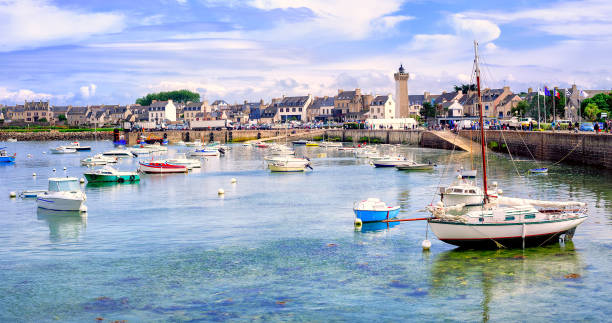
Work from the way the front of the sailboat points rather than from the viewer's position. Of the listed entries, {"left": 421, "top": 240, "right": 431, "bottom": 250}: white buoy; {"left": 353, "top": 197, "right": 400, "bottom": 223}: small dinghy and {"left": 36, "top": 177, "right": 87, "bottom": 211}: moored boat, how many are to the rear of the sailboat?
0

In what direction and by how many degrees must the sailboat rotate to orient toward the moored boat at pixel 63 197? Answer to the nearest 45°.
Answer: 0° — it already faces it

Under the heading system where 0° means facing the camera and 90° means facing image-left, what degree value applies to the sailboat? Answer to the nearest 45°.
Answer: approximately 90°

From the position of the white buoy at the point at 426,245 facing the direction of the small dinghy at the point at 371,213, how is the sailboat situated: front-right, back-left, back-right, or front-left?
back-right

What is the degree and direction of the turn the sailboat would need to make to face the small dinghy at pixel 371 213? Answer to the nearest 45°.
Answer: approximately 45° to its right

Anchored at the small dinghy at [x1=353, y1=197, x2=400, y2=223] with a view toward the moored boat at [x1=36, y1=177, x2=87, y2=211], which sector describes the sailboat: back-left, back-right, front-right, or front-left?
back-left

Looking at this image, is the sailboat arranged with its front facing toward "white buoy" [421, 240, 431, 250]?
yes

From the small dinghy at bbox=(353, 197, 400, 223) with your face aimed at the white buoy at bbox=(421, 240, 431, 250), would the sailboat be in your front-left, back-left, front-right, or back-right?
front-left

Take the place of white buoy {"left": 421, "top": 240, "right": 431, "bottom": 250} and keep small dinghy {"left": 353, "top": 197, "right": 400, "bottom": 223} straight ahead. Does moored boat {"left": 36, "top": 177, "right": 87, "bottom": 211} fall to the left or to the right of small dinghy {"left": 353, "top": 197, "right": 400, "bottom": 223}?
left
